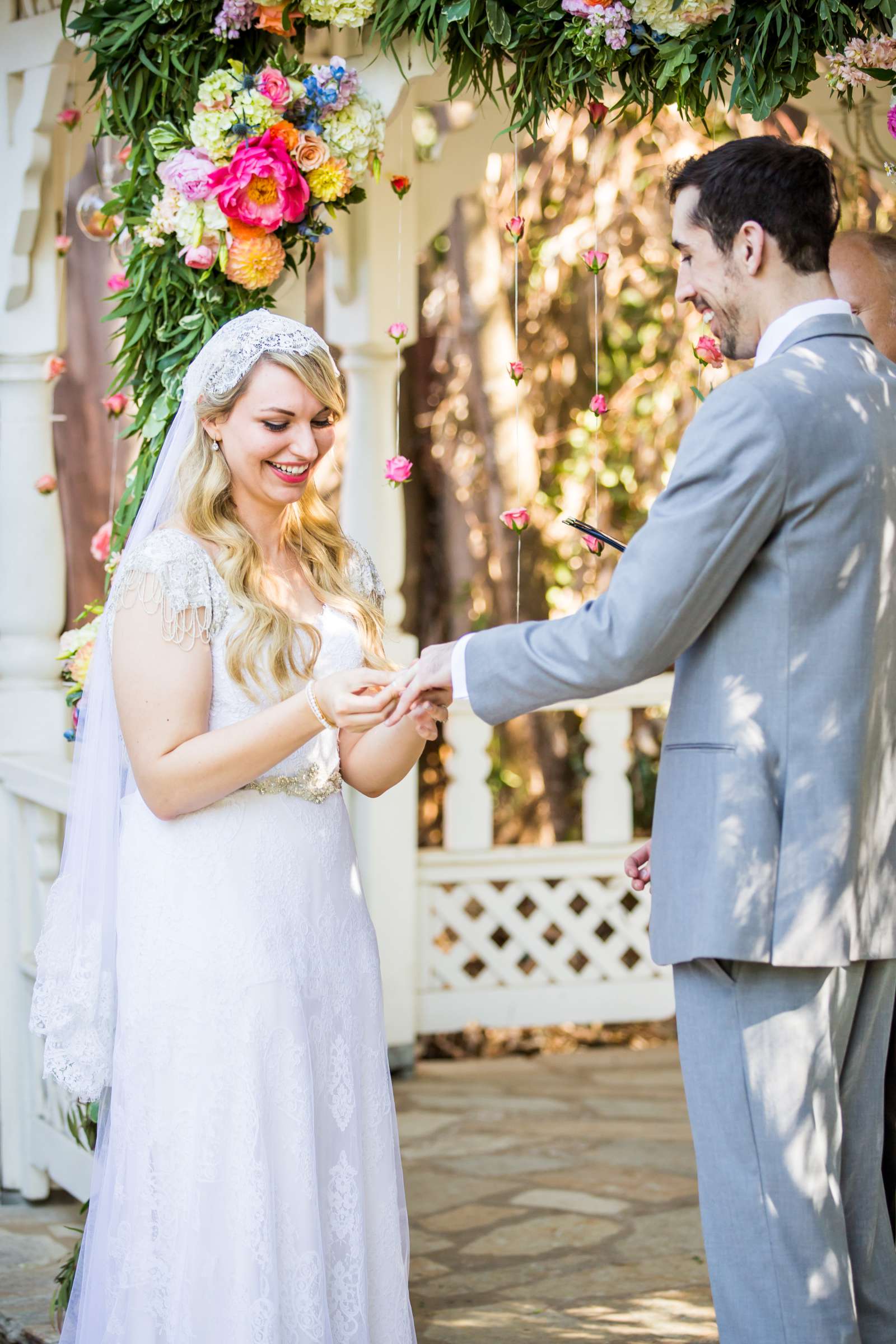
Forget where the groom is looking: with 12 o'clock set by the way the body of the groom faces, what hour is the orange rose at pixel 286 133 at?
The orange rose is roughly at 12 o'clock from the groom.

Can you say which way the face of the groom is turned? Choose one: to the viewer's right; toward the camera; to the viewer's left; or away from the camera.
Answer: to the viewer's left

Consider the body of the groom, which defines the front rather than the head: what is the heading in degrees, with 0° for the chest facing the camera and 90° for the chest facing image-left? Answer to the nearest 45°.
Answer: approximately 135°

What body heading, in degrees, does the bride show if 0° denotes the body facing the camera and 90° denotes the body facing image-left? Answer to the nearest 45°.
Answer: approximately 315°

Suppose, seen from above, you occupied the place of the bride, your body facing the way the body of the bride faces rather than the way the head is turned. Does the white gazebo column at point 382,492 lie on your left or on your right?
on your left

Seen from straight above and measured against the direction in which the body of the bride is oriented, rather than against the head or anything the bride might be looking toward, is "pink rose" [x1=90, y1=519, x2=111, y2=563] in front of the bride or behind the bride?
behind

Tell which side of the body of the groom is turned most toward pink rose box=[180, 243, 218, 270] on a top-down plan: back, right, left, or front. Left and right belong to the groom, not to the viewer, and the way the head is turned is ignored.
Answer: front

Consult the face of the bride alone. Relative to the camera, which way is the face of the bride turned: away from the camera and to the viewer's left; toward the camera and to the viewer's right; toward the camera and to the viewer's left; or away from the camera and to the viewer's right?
toward the camera and to the viewer's right

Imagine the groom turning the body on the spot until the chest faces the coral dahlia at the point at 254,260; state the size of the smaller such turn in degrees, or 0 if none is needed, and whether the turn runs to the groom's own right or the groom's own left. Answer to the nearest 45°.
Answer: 0° — they already face it

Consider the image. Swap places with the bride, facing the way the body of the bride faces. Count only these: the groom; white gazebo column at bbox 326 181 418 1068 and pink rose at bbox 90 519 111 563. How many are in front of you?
1

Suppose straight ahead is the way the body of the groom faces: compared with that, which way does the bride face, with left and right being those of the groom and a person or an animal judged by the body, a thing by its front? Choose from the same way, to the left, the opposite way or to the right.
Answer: the opposite way
